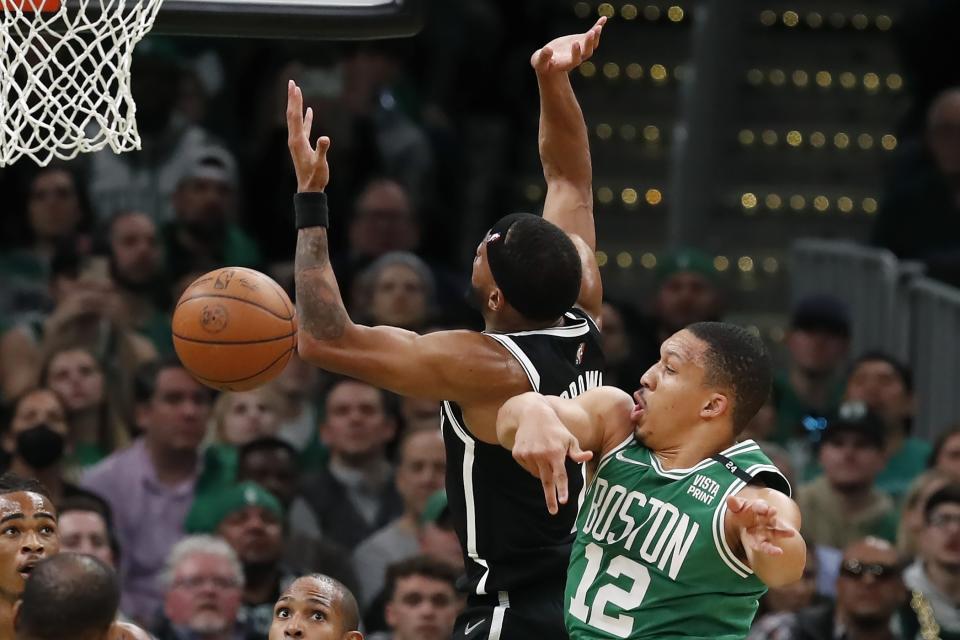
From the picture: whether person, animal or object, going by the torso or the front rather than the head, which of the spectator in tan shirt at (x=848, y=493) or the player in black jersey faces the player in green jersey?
the spectator in tan shirt

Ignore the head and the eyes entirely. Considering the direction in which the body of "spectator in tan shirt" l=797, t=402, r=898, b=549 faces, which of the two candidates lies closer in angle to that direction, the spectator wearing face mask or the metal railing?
the spectator wearing face mask

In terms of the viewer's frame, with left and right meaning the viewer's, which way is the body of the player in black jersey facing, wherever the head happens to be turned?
facing away from the viewer and to the left of the viewer

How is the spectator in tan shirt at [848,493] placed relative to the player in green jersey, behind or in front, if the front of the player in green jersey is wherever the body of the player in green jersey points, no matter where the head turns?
behind

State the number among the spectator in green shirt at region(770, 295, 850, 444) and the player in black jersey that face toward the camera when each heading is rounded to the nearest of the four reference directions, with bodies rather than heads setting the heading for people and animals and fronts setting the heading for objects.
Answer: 1

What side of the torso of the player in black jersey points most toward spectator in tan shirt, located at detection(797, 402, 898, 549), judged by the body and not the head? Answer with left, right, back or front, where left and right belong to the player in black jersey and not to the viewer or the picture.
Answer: right

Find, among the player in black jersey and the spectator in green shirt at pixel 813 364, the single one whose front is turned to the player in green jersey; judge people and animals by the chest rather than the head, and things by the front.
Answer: the spectator in green shirt

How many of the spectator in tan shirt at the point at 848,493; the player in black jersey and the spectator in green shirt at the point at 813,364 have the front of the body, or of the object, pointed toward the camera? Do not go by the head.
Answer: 2

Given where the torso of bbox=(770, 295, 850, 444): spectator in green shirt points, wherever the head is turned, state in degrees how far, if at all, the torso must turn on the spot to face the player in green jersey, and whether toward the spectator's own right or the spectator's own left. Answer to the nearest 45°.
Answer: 0° — they already face them

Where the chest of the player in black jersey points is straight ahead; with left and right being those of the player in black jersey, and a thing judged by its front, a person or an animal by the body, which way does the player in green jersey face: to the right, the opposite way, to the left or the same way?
to the left

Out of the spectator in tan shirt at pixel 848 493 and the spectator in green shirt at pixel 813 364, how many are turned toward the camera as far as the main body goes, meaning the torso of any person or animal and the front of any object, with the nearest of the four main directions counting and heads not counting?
2

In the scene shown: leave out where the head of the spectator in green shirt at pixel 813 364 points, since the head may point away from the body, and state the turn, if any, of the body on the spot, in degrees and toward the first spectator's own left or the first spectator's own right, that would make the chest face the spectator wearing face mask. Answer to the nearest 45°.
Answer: approximately 45° to the first spectator's own right

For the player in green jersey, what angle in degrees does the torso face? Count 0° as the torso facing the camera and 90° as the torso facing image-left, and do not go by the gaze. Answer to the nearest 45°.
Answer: approximately 45°
